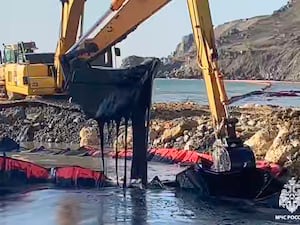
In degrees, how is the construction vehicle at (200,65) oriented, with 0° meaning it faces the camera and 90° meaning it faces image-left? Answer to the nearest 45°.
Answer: approximately 315°
